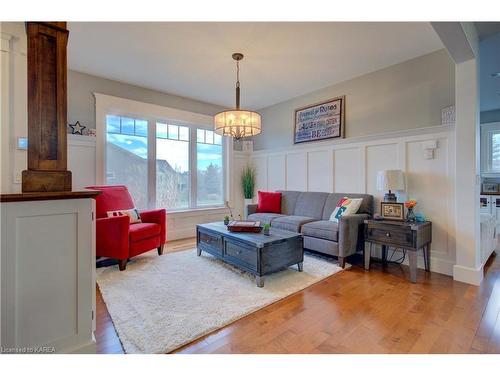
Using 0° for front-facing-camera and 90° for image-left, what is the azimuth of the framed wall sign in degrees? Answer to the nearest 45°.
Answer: approximately 45°

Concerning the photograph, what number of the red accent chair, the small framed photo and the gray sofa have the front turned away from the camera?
0

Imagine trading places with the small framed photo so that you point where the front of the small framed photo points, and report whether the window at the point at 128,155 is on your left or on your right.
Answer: on your right

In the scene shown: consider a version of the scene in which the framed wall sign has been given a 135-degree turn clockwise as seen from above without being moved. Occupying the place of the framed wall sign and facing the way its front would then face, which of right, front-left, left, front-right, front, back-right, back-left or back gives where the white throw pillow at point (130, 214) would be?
back-left

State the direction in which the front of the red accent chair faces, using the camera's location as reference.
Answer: facing the viewer and to the right of the viewer

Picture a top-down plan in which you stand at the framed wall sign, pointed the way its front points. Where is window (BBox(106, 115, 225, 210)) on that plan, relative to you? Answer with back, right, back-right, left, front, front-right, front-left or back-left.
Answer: front-right

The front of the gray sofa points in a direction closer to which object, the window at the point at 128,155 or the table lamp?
the window

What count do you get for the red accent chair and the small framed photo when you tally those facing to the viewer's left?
0

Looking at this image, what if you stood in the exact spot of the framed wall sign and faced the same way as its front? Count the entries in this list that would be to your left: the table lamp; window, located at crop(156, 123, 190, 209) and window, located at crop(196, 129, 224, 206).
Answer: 1

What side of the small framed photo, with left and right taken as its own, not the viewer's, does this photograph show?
front

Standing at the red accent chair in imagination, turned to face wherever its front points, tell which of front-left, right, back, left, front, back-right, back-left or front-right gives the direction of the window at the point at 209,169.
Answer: left

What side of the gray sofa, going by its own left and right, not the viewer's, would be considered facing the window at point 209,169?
right

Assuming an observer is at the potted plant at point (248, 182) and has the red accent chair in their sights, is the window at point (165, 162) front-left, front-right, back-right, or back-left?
front-right

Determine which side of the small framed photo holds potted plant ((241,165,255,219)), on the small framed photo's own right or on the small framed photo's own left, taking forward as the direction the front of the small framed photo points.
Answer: on the small framed photo's own right

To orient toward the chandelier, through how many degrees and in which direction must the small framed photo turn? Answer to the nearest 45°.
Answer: approximately 45° to its right

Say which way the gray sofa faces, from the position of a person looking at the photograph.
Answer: facing the viewer and to the left of the viewer
